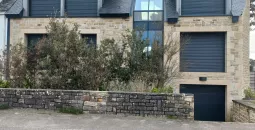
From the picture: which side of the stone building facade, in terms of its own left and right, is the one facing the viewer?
front

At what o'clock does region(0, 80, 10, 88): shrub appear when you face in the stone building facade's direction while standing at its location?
The shrub is roughly at 2 o'clock from the stone building facade.

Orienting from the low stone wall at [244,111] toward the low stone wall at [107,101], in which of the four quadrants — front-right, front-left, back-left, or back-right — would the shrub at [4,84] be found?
front-right
